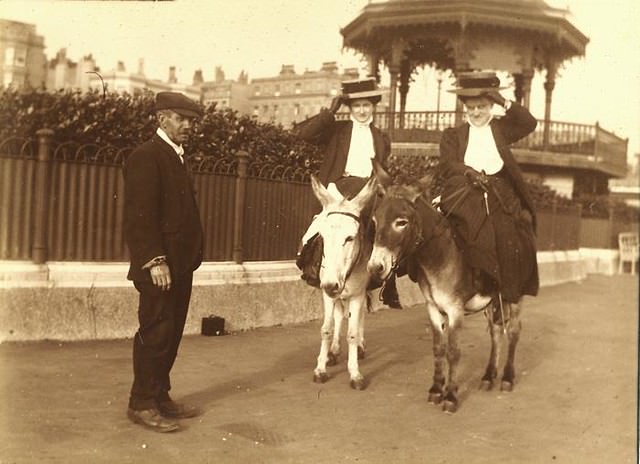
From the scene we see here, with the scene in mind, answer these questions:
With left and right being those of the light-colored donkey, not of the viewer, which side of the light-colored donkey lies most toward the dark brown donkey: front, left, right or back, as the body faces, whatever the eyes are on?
left

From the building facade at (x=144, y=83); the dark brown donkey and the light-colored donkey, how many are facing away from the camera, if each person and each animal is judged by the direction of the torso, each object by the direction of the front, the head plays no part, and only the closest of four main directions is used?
0

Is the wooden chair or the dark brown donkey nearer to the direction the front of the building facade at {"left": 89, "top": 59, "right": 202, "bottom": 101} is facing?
the dark brown donkey

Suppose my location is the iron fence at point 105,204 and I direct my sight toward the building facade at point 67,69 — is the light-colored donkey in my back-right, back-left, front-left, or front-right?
back-right

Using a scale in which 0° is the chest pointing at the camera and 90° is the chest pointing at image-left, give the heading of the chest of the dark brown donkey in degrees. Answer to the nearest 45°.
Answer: approximately 45°

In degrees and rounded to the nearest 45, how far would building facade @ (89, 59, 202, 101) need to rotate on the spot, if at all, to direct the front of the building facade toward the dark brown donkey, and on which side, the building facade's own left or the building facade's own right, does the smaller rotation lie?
approximately 45° to the building facade's own right

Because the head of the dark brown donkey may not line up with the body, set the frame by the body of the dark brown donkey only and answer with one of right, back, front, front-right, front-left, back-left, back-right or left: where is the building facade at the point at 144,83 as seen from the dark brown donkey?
right

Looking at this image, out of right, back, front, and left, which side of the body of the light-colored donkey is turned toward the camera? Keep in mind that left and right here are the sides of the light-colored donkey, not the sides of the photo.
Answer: front

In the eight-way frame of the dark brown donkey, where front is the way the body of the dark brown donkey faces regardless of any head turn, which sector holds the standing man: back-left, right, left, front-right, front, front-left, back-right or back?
front

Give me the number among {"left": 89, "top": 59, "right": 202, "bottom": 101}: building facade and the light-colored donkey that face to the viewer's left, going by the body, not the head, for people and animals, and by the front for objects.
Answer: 0

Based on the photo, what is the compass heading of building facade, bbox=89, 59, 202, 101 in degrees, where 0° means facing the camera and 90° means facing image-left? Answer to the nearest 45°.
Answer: approximately 315°

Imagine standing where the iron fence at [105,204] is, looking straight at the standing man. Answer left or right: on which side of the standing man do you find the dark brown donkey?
left
